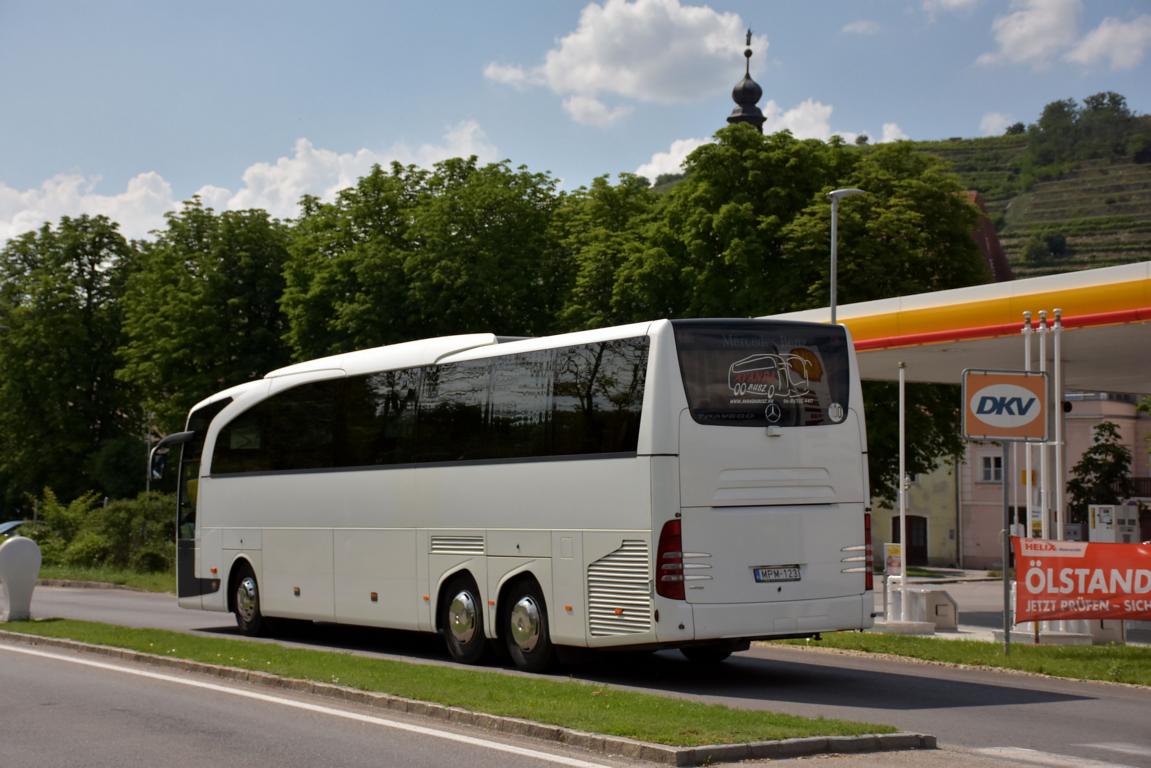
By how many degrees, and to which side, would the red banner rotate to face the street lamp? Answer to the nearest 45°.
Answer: approximately 180°

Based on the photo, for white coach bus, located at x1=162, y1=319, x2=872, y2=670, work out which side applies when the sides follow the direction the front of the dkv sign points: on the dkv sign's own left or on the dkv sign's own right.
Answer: on the dkv sign's own right

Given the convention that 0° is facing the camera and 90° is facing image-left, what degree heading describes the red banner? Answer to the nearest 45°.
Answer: approximately 0°

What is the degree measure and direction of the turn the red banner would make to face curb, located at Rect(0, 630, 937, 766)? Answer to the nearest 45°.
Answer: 0° — it already faces it

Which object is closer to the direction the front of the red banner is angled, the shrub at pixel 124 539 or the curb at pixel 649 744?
the curb

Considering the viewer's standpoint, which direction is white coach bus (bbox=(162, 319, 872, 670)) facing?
facing away from the viewer and to the left of the viewer

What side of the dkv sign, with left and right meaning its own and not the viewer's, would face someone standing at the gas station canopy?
back

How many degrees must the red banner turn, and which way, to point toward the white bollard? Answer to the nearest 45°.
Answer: approximately 90° to its right

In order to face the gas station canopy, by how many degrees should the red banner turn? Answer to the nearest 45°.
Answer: approximately 180°

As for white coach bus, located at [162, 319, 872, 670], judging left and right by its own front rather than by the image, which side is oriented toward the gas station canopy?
right
